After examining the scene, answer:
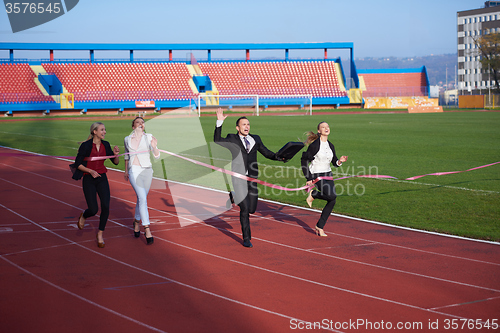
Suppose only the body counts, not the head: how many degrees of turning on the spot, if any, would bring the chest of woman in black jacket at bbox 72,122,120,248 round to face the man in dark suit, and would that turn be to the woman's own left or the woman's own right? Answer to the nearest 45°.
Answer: approximately 45° to the woman's own left

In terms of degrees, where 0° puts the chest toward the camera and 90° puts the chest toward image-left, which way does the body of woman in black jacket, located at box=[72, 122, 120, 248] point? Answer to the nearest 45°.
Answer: approximately 315°

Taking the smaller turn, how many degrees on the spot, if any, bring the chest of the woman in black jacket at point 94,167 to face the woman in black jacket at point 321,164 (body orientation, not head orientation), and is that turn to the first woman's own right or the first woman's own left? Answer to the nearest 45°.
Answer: approximately 45° to the first woman's own left

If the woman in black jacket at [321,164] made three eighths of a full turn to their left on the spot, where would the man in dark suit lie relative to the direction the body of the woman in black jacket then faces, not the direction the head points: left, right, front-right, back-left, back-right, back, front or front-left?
back-left

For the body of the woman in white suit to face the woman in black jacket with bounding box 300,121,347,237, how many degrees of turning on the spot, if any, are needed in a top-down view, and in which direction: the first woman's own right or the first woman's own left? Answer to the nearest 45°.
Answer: approximately 90° to the first woman's own left

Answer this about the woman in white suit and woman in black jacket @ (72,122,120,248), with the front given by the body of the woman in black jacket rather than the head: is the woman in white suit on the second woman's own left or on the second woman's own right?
on the second woman's own left

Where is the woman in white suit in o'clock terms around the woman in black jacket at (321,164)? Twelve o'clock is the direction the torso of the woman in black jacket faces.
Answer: The woman in white suit is roughly at 4 o'clock from the woman in black jacket.

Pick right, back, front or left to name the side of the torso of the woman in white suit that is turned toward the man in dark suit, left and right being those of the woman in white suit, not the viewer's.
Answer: left

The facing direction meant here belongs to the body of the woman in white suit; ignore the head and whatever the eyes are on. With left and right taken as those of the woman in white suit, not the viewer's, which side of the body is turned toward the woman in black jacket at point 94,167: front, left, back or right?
right

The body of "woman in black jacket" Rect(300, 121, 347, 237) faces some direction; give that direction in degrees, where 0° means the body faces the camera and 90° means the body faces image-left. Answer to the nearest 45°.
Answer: approximately 315°
